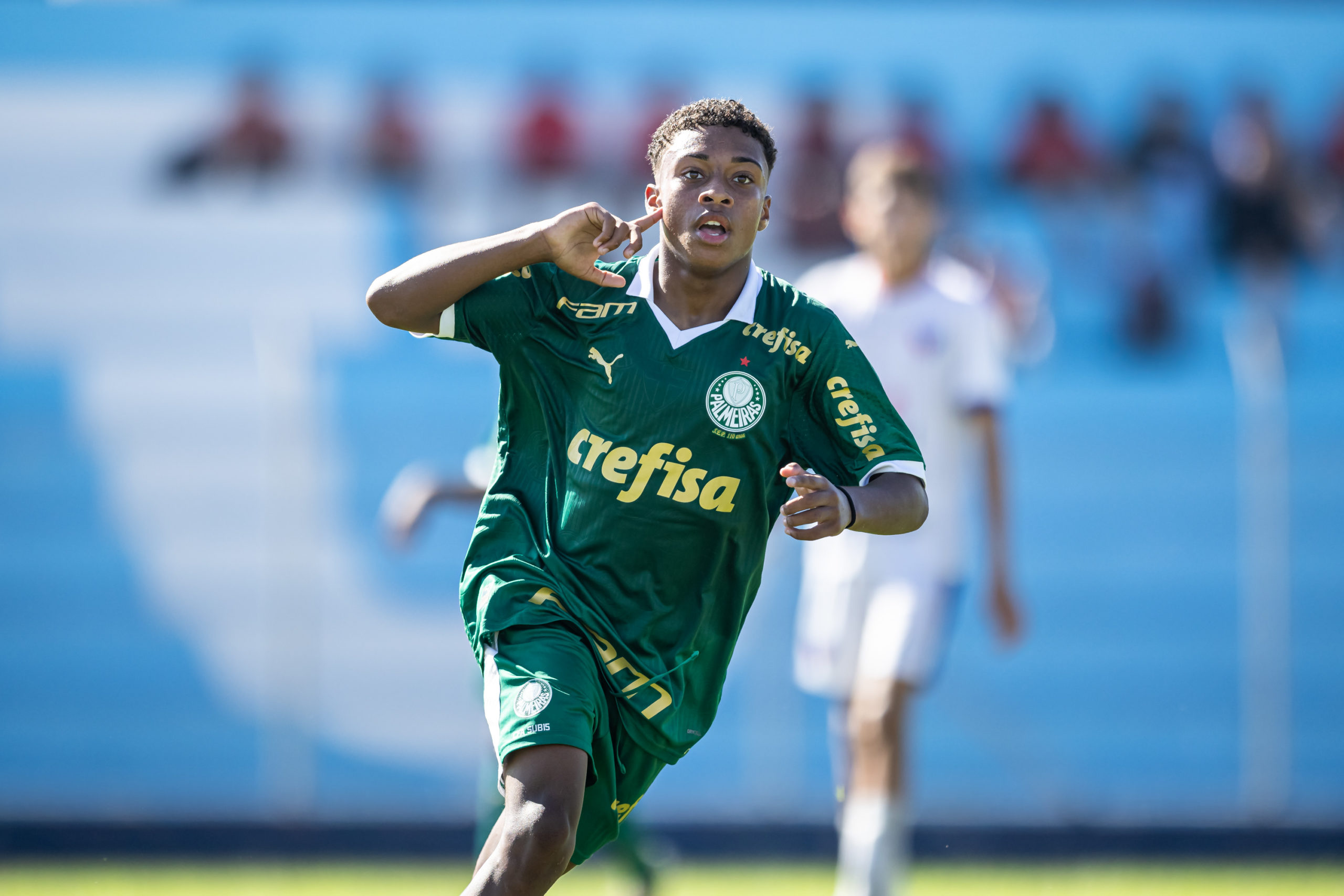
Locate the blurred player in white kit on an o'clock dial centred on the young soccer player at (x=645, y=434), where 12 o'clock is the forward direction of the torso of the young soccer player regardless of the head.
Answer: The blurred player in white kit is roughly at 7 o'clock from the young soccer player.

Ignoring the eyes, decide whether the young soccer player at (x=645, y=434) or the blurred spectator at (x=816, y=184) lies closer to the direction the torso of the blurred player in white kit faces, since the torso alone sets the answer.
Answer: the young soccer player

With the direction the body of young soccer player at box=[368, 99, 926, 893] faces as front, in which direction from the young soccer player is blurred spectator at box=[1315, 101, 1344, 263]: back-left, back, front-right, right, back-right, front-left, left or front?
back-left

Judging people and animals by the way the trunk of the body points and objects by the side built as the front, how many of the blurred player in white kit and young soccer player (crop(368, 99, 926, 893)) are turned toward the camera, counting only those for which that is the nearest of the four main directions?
2

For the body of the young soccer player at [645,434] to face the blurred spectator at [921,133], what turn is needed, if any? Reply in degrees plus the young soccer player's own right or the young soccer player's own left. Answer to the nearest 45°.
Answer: approximately 180°

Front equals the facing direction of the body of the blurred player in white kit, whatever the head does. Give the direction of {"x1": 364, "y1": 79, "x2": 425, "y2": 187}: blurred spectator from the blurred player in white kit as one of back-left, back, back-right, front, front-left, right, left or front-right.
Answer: back-right

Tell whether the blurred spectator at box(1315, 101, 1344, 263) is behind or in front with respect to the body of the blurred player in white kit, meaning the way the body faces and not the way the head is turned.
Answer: behind

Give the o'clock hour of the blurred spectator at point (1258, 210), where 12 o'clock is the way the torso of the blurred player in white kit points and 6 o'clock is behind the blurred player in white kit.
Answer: The blurred spectator is roughly at 7 o'clock from the blurred player in white kit.

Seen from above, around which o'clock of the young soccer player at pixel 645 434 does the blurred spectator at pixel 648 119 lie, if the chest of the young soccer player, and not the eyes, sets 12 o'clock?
The blurred spectator is roughly at 6 o'clock from the young soccer player.

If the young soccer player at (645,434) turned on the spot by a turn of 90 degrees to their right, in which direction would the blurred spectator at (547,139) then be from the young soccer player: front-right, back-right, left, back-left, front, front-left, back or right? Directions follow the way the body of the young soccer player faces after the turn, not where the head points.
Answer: right

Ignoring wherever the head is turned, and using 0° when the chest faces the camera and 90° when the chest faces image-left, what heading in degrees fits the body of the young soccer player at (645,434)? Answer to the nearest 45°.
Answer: approximately 0°

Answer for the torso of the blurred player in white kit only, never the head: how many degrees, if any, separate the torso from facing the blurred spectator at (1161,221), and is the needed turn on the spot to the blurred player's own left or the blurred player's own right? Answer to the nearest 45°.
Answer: approximately 180°
